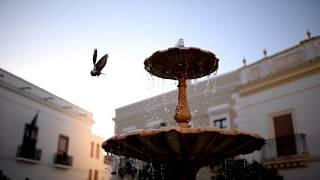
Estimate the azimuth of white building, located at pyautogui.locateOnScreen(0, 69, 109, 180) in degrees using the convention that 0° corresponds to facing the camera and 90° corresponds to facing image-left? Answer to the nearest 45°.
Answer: approximately 315°

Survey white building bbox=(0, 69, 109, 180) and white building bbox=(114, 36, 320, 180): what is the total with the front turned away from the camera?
0

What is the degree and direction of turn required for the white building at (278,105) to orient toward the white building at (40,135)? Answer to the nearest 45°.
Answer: approximately 45° to its right

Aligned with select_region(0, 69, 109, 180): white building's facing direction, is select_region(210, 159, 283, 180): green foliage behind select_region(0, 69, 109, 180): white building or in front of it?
in front

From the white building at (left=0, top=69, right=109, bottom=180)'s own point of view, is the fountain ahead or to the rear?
ahead

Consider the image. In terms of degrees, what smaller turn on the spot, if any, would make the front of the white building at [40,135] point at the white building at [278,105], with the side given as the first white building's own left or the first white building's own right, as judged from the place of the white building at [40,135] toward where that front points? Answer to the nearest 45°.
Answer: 0° — it already faces it

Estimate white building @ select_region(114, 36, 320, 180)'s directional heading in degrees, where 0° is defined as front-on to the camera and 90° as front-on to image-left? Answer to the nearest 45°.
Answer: approximately 45°
